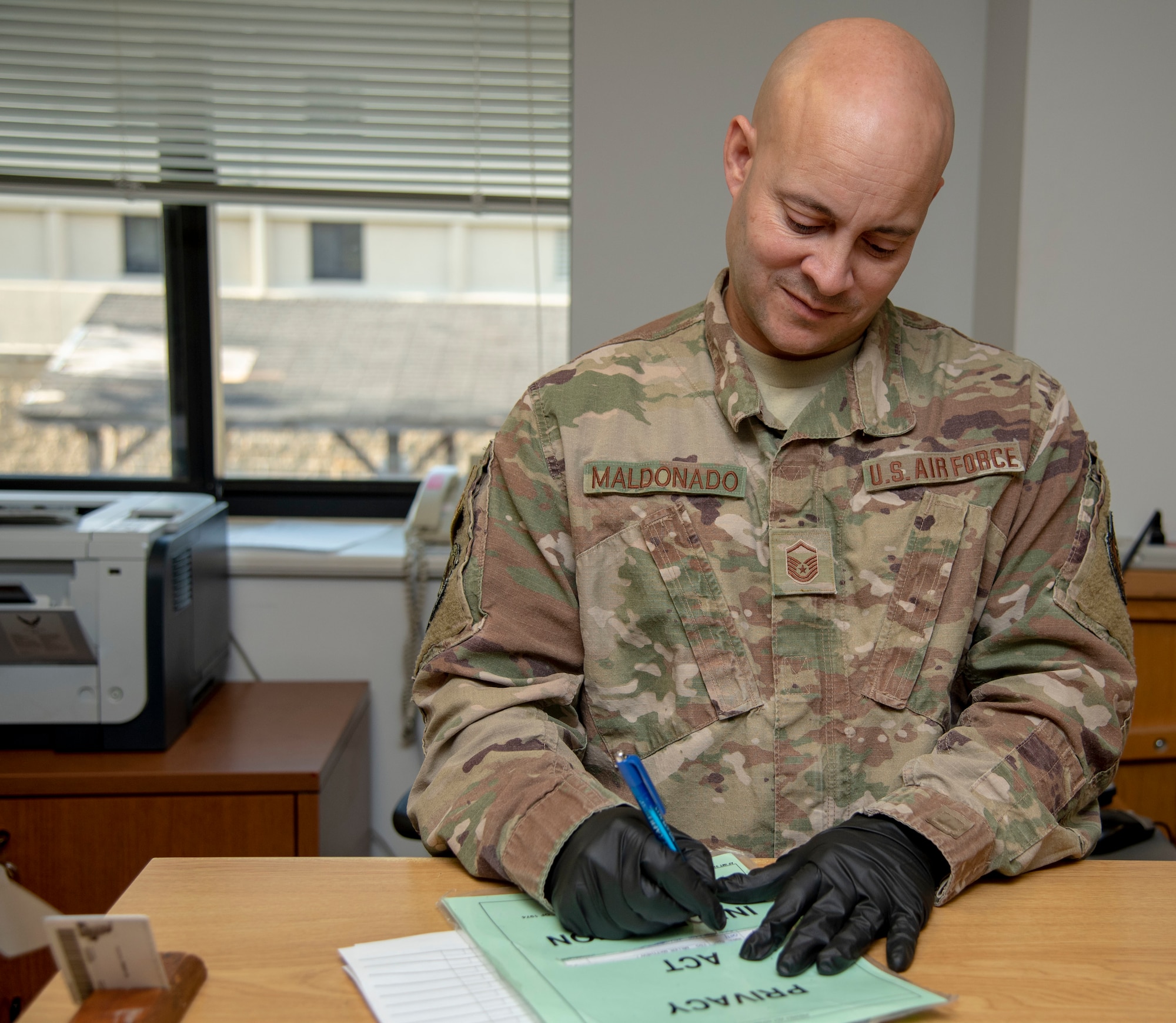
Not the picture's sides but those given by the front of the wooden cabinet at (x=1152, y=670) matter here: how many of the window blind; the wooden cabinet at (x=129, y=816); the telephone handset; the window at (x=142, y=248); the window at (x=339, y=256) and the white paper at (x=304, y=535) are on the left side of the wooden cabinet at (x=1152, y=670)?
0

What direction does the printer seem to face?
toward the camera

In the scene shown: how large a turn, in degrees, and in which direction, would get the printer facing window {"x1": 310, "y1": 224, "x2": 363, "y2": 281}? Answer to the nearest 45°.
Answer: approximately 135° to its left

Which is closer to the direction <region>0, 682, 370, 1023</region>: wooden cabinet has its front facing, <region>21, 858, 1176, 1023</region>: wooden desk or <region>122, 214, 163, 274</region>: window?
the wooden desk

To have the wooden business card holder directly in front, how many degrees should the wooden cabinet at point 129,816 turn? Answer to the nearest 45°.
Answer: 0° — it already faces it

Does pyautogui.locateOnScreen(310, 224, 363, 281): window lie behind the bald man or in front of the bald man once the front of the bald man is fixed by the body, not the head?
behind

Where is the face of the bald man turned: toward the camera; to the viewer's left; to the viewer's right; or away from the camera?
toward the camera

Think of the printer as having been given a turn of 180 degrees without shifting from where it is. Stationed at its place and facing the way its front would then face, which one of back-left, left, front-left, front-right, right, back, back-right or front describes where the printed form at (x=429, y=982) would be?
back

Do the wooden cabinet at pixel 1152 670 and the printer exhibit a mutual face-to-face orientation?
no

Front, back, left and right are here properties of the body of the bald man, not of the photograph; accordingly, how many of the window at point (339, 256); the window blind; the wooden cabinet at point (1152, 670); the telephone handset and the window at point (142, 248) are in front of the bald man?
0

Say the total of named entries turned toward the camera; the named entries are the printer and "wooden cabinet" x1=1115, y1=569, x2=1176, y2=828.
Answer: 2

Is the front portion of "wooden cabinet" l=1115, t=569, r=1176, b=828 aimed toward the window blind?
no

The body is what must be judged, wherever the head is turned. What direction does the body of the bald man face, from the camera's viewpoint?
toward the camera

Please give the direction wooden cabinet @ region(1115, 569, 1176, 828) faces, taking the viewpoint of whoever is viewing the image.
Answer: facing the viewer

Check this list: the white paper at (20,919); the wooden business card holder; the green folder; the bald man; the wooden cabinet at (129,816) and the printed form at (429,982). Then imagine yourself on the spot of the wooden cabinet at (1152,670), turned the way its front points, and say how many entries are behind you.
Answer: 0

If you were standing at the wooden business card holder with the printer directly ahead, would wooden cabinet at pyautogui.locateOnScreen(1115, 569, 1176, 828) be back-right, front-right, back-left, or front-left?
front-right
